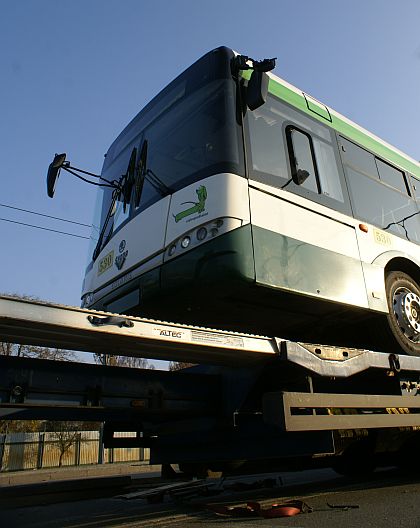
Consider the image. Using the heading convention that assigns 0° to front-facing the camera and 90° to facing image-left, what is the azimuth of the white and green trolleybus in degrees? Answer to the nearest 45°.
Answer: approximately 45°

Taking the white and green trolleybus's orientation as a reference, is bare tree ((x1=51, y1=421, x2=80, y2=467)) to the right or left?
on its right
